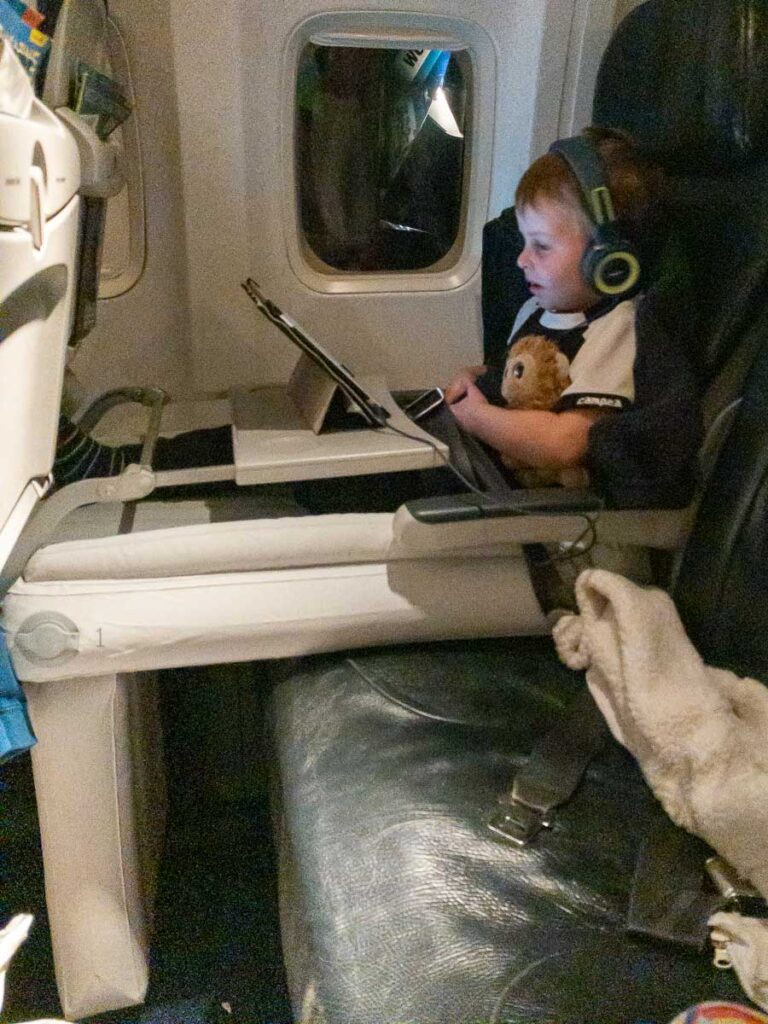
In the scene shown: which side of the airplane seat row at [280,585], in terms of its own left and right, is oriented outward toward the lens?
left

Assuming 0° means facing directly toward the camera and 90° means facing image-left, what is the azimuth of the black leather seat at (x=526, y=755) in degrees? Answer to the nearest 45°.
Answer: approximately 90°

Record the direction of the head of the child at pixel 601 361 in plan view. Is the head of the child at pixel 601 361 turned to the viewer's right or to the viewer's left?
to the viewer's left
